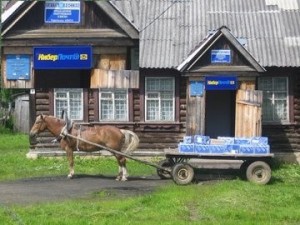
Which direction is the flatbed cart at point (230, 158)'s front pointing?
to the viewer's left

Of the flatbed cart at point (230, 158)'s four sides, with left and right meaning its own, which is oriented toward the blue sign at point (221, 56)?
right

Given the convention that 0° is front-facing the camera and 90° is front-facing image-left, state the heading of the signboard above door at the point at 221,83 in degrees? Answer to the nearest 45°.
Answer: approximately 0°

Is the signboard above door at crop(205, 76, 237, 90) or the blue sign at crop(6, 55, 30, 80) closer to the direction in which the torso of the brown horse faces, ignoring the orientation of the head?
the blue sign

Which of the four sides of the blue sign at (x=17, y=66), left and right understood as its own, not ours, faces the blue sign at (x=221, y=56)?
left

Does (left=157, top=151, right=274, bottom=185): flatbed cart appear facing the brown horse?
yes

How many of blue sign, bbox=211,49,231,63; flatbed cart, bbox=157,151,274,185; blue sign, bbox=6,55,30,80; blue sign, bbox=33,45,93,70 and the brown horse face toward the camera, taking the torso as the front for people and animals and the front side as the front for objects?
3

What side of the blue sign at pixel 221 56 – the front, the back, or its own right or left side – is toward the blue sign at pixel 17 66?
right

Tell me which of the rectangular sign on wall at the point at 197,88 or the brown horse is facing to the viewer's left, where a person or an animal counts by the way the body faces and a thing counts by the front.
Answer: the brown horse

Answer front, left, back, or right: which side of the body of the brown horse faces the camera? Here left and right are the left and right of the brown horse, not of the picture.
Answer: left
